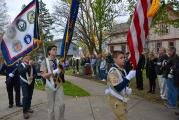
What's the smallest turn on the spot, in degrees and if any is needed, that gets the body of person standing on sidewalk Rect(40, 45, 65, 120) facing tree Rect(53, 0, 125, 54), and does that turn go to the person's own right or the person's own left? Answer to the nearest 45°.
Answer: approximately 135° to the person's own left

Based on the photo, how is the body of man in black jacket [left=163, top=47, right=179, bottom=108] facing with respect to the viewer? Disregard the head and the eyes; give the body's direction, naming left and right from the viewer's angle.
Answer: facing to the left of the viewer

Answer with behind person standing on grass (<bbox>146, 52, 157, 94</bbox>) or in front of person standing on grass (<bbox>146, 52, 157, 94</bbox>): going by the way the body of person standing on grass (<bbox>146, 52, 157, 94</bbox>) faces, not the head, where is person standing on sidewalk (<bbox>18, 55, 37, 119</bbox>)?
in front

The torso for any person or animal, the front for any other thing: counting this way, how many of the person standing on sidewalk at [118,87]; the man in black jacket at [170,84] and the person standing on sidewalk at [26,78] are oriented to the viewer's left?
1

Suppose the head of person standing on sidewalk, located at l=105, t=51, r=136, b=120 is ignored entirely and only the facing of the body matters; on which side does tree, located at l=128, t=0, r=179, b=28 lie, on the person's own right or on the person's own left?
on the person's own left

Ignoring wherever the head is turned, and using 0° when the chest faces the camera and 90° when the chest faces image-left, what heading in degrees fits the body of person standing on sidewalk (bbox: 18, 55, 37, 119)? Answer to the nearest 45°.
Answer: approximately 315°

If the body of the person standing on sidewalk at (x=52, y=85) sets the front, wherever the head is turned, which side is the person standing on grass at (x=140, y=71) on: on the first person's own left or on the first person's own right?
on the first person's own left

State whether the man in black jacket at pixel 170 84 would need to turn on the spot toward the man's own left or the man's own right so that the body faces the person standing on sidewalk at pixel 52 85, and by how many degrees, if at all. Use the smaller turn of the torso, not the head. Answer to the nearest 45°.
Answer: approximately 45° to the man's own left

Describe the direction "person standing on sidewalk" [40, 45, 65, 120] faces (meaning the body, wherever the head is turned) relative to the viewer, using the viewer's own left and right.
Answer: facing the viewer and to the right of the viewer

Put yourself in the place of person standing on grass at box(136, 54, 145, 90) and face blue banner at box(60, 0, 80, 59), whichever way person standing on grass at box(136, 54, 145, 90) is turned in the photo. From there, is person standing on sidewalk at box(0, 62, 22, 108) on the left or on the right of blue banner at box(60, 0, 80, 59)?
right
